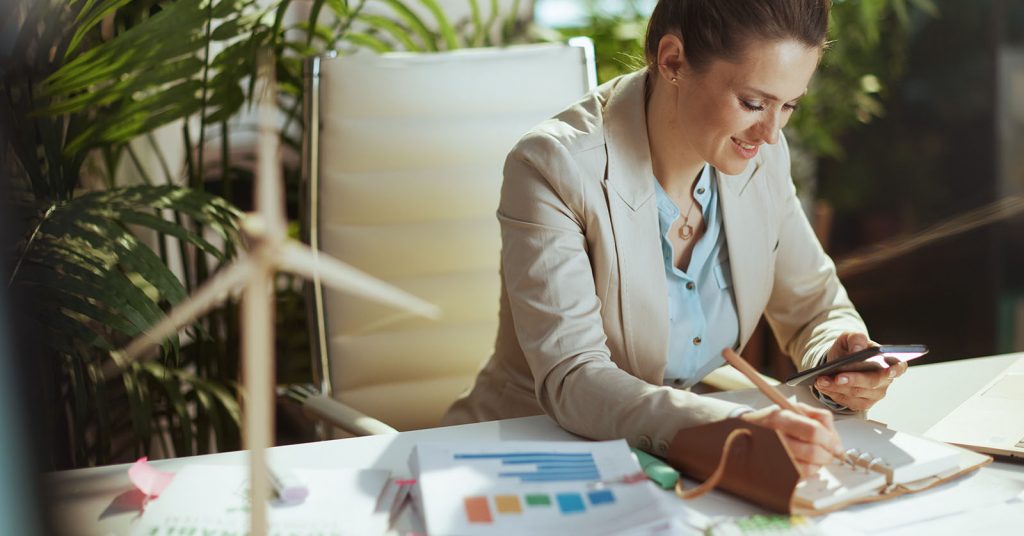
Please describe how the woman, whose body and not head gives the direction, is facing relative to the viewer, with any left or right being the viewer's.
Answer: facing the viewer and to the right of the viewer

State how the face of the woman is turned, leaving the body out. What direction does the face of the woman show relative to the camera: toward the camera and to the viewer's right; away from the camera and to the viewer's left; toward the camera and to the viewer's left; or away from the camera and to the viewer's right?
toward the camera and to the viewer's right

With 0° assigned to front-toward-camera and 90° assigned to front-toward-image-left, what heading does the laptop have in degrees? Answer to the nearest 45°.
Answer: approximately 135°

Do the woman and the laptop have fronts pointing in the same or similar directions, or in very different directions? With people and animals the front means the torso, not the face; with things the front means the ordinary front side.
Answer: very different directions
